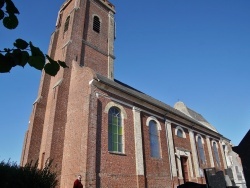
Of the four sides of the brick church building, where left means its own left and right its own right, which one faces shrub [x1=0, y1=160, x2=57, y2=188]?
front
